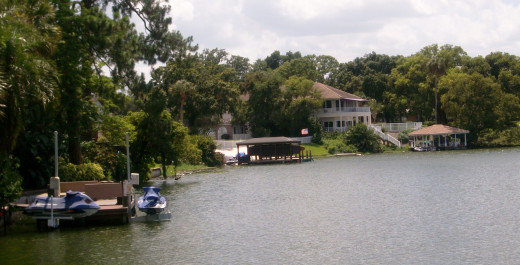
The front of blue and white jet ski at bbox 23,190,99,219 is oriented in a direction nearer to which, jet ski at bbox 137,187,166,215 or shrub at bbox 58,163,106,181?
the jet ski

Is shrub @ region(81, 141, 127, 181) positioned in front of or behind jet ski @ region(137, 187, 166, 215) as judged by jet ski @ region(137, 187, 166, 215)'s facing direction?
behind

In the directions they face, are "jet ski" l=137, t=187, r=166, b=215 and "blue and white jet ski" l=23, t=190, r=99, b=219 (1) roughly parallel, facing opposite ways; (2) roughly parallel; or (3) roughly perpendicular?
roughly perpendicular

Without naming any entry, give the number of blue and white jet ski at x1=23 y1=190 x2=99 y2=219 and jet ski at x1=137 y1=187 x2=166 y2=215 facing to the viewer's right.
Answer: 1

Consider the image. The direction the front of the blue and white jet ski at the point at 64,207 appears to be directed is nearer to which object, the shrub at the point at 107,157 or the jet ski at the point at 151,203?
the jet ski

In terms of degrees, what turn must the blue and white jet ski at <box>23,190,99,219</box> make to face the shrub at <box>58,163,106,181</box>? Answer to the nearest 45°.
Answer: approximately 90° to its left
